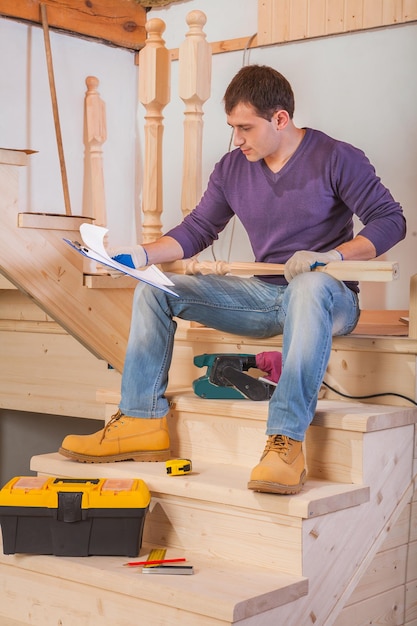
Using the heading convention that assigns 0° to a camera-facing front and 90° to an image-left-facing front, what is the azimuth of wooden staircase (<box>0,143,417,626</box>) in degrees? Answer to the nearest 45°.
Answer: approximately 45°

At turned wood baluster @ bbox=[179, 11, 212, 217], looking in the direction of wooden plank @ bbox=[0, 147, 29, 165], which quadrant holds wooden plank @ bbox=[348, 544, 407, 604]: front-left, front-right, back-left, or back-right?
back-left

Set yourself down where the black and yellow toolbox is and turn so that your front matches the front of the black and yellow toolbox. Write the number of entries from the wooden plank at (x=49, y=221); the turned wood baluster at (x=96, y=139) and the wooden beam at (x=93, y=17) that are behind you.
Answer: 3

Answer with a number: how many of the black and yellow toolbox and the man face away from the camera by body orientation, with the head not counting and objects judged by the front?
0

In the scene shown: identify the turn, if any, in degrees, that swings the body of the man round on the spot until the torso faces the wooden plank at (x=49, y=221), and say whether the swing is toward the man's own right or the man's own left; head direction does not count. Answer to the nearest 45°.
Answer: approximately 90° to the man's own right

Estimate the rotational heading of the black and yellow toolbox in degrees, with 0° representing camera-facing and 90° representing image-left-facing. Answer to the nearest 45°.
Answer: approximately 0°

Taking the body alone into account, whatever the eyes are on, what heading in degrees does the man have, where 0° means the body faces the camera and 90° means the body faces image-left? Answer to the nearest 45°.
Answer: approximately 45°

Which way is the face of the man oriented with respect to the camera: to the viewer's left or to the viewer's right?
to the viewer's left

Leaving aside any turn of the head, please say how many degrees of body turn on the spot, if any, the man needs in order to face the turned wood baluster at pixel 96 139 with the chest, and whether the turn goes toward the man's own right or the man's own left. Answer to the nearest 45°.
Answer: approximately 90° to the man's own right

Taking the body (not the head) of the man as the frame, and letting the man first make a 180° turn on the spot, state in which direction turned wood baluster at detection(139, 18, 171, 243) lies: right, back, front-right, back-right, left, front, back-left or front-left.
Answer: left
